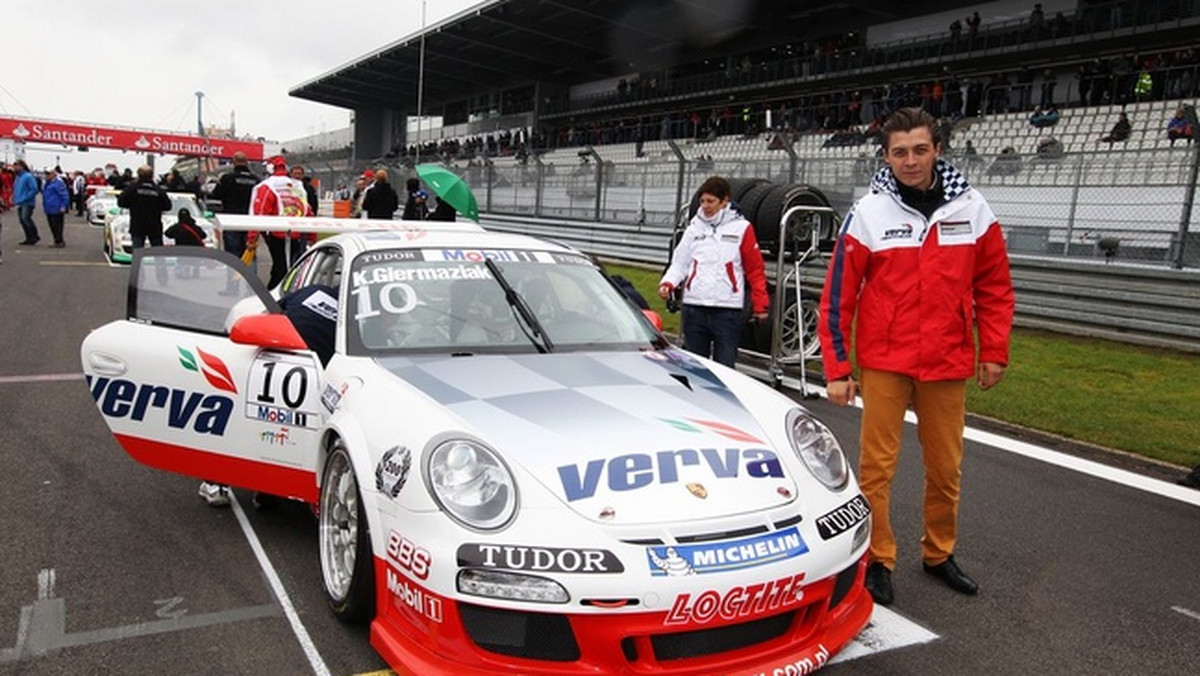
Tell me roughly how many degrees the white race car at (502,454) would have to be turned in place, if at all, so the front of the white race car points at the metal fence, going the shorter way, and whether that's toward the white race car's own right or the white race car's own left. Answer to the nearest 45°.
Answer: approximately 90° to the white race car's own left

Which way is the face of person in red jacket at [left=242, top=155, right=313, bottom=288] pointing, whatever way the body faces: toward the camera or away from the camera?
away from the camera

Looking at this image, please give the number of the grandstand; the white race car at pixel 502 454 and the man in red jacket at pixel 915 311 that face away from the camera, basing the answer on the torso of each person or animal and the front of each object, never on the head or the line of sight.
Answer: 0

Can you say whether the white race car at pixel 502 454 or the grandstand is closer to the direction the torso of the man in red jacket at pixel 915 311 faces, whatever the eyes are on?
the white race car

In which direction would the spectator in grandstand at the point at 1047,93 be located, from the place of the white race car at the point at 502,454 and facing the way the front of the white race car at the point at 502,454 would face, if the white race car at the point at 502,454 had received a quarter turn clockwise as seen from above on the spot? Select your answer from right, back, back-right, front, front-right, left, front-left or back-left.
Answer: back

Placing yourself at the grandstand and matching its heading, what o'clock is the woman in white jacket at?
The woman in white jacket is roughly at 11 o'clock from the grandstand.

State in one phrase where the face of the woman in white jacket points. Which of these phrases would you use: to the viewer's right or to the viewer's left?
to the viewer's left

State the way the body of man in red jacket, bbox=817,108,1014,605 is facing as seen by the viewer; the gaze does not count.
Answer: toward the camera

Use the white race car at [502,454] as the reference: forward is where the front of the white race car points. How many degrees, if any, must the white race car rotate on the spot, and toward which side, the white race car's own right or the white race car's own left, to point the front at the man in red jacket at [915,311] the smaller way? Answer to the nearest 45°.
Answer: approximately 45° to the white race car's own left

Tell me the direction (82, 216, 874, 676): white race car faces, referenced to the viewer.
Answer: facing the viewer and to the right of the viewer

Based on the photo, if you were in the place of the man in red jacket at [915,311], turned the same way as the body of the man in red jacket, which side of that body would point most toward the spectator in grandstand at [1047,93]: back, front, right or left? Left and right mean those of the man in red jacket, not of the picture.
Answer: back

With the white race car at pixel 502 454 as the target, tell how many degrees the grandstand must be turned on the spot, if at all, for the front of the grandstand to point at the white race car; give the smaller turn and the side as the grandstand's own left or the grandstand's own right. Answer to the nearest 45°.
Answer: approximately 45° to the grandstand's own left

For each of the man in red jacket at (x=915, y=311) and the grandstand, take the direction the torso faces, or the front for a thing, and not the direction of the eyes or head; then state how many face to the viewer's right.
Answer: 0

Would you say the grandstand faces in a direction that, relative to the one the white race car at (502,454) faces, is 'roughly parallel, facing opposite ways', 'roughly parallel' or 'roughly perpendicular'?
roughly perpendicular

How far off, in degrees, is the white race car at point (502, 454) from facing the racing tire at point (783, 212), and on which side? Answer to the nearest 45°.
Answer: approximately 90° to its left

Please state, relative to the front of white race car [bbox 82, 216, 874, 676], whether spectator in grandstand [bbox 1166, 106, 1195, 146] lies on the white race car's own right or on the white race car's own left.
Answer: on the white race car's own left

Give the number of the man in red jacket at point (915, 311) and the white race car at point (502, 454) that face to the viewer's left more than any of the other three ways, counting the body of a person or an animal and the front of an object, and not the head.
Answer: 0

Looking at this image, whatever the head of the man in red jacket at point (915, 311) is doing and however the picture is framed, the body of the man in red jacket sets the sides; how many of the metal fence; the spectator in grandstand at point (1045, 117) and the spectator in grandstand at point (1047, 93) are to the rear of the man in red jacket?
3
